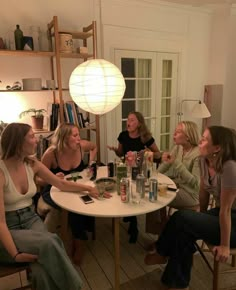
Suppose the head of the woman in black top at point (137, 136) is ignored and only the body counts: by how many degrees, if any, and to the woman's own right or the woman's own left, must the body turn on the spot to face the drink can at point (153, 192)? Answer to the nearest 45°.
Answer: approximately 45° to the woman's own left

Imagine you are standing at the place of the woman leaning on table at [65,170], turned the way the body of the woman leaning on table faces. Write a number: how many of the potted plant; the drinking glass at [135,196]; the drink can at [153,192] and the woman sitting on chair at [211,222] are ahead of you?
3

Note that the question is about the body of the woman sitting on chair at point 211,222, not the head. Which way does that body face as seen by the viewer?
to the viewer's left

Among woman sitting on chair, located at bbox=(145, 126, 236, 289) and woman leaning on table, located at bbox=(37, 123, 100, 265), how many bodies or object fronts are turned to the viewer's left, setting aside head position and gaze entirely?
1

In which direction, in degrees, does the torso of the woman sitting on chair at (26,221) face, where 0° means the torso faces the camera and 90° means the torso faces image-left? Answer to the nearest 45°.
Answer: approximately 315°

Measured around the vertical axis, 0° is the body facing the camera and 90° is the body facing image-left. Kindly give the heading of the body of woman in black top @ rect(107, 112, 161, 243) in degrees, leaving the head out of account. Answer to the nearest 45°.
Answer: approximately 45°

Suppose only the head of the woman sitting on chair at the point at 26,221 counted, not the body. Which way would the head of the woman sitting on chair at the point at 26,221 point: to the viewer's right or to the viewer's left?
to the viewer's right

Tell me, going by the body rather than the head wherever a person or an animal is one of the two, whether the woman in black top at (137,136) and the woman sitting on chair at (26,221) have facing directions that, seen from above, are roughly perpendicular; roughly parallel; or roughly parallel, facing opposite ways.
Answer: roughly perpendicular

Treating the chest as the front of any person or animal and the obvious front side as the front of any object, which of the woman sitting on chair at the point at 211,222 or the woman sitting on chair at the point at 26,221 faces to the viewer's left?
the woman sitting on chair at the point at 211,222

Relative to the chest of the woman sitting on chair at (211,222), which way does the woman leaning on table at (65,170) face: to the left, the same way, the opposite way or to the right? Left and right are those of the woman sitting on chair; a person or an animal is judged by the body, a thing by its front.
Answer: the opposite way

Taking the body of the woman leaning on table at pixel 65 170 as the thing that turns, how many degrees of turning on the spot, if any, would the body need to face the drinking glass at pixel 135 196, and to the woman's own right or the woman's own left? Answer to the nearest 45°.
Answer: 0° — they already face it

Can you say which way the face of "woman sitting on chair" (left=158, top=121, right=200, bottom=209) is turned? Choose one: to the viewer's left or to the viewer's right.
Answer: to the viewer's left
